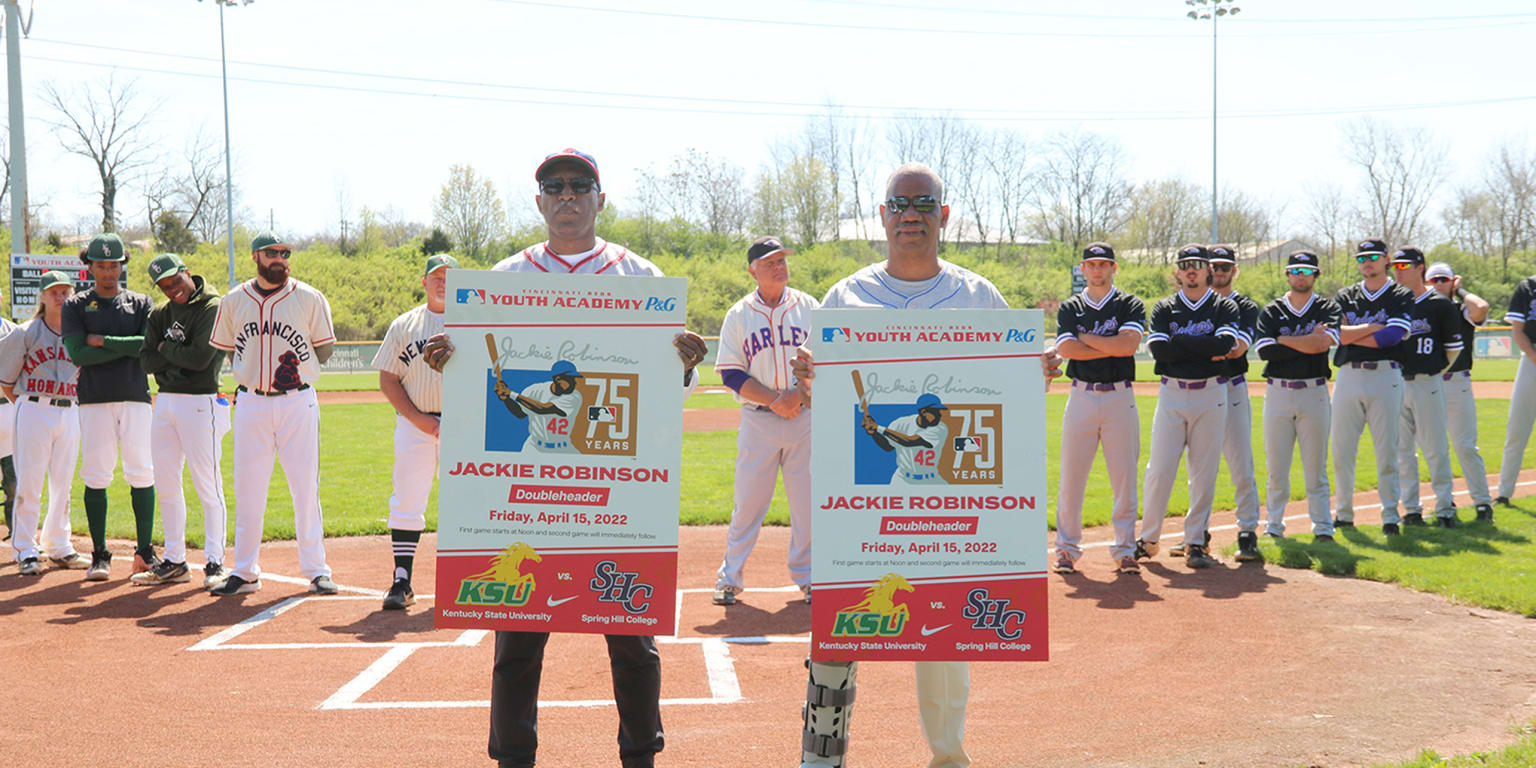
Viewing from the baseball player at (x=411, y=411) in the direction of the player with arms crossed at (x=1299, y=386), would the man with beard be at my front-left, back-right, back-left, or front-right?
back-left

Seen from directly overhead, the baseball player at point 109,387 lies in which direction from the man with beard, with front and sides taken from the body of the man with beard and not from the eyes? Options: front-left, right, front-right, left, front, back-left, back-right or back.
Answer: back-right

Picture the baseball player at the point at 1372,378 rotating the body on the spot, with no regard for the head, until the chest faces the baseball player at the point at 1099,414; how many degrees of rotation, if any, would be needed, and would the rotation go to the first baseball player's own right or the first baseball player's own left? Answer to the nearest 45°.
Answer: approximately 45° to the first baseball player's own right

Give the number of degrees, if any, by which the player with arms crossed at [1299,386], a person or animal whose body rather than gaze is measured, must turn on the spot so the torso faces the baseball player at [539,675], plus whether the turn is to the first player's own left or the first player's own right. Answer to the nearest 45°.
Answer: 0° — they already face them

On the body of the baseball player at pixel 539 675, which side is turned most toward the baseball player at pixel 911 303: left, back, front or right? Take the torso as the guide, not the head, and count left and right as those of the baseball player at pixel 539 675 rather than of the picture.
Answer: left

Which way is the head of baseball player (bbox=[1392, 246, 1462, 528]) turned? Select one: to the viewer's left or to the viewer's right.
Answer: to the viewer's left

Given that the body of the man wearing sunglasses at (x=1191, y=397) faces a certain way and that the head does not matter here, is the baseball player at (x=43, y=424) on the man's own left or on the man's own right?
on the man's own right

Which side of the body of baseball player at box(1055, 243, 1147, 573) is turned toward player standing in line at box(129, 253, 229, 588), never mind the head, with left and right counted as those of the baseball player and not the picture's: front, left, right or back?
right
